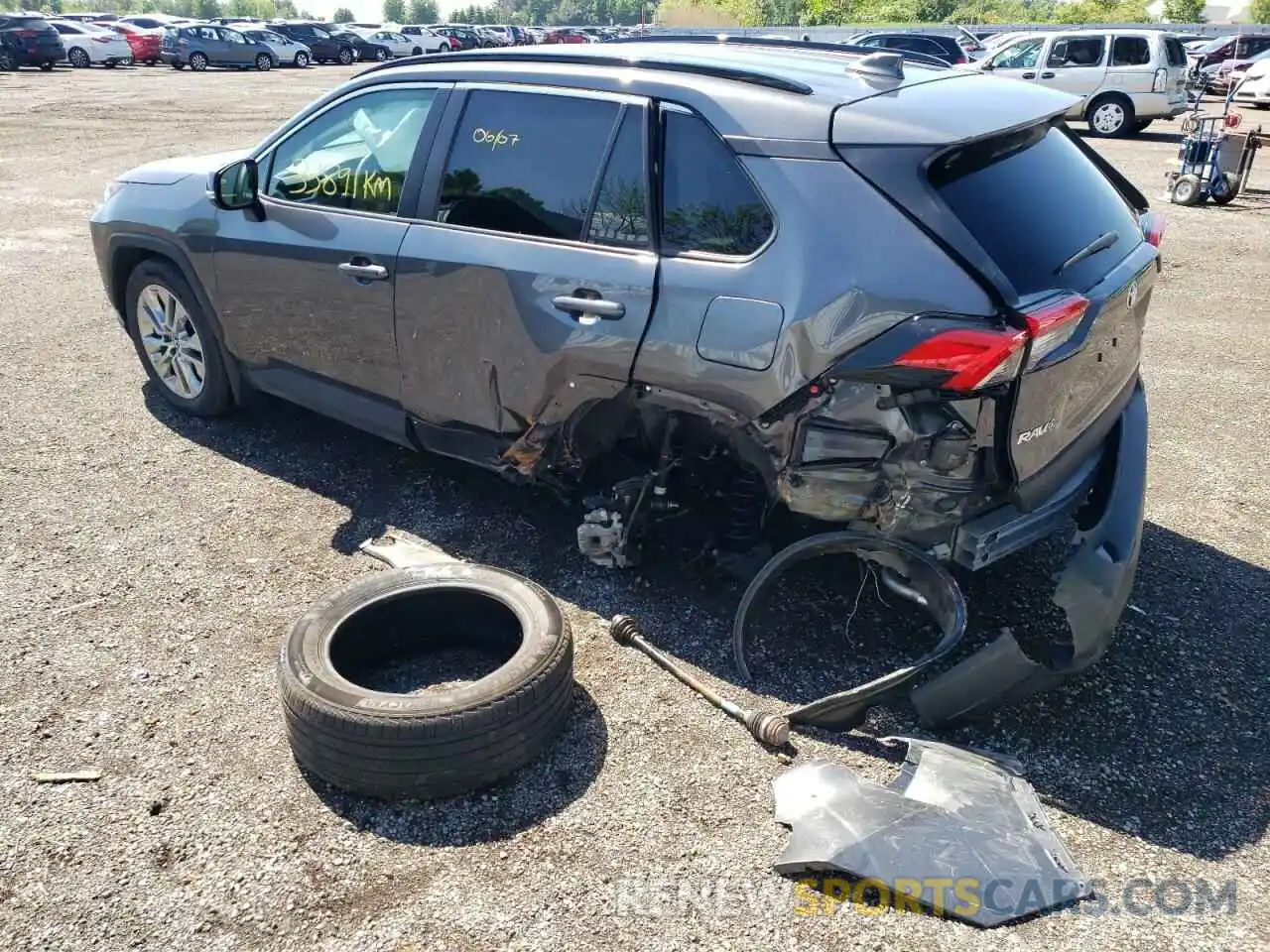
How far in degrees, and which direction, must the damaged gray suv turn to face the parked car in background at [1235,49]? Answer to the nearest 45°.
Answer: approximately 90° to its right

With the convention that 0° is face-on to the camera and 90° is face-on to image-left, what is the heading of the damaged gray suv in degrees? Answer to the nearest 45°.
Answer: approximately 135°

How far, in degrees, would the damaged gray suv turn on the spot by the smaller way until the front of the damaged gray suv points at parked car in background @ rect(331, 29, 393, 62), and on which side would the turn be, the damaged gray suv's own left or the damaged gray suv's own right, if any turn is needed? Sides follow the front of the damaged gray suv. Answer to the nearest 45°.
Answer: approximately 45° to the damaged gray suv's own right

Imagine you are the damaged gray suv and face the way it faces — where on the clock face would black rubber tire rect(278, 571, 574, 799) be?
The black rubber tire is roughly at 9 o'clock from the damaged gray suv.
